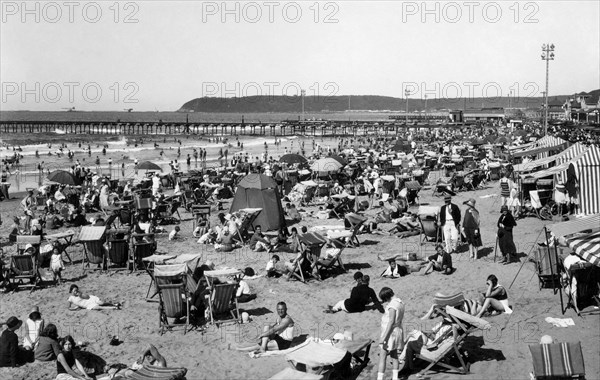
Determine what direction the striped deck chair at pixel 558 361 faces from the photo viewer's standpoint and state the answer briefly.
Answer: facing away from the viewer

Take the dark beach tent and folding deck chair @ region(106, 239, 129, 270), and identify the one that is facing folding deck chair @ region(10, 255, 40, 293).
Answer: the dark beach tent

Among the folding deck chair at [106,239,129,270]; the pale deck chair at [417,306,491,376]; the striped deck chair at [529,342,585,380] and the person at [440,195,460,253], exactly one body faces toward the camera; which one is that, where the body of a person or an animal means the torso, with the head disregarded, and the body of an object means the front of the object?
the person

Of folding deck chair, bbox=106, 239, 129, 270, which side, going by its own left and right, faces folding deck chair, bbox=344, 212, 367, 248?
right

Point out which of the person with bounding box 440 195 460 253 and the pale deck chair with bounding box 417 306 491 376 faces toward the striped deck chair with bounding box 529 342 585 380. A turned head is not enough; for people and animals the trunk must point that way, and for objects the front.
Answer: the person

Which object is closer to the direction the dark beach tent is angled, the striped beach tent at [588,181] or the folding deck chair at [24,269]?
the folding deck chair

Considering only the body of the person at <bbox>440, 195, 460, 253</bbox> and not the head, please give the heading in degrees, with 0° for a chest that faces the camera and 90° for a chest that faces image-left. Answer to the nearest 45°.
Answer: approximately 0°

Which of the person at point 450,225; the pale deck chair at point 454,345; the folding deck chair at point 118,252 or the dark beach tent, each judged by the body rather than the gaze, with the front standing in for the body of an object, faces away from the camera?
the folding deck chair

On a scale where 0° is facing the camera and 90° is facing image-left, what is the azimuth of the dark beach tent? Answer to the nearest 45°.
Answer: approximately 45°

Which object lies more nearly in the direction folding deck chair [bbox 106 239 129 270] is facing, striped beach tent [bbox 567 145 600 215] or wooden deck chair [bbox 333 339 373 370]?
the striped beach tent

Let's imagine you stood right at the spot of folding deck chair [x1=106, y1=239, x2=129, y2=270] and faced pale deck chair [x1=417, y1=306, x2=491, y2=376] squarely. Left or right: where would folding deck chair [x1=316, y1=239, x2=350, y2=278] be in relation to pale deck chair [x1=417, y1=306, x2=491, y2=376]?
left

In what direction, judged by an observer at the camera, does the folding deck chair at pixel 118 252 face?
facing away from the viewer

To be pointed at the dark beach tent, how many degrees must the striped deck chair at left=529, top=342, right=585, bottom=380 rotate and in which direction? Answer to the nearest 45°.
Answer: approximately 45° to its left
